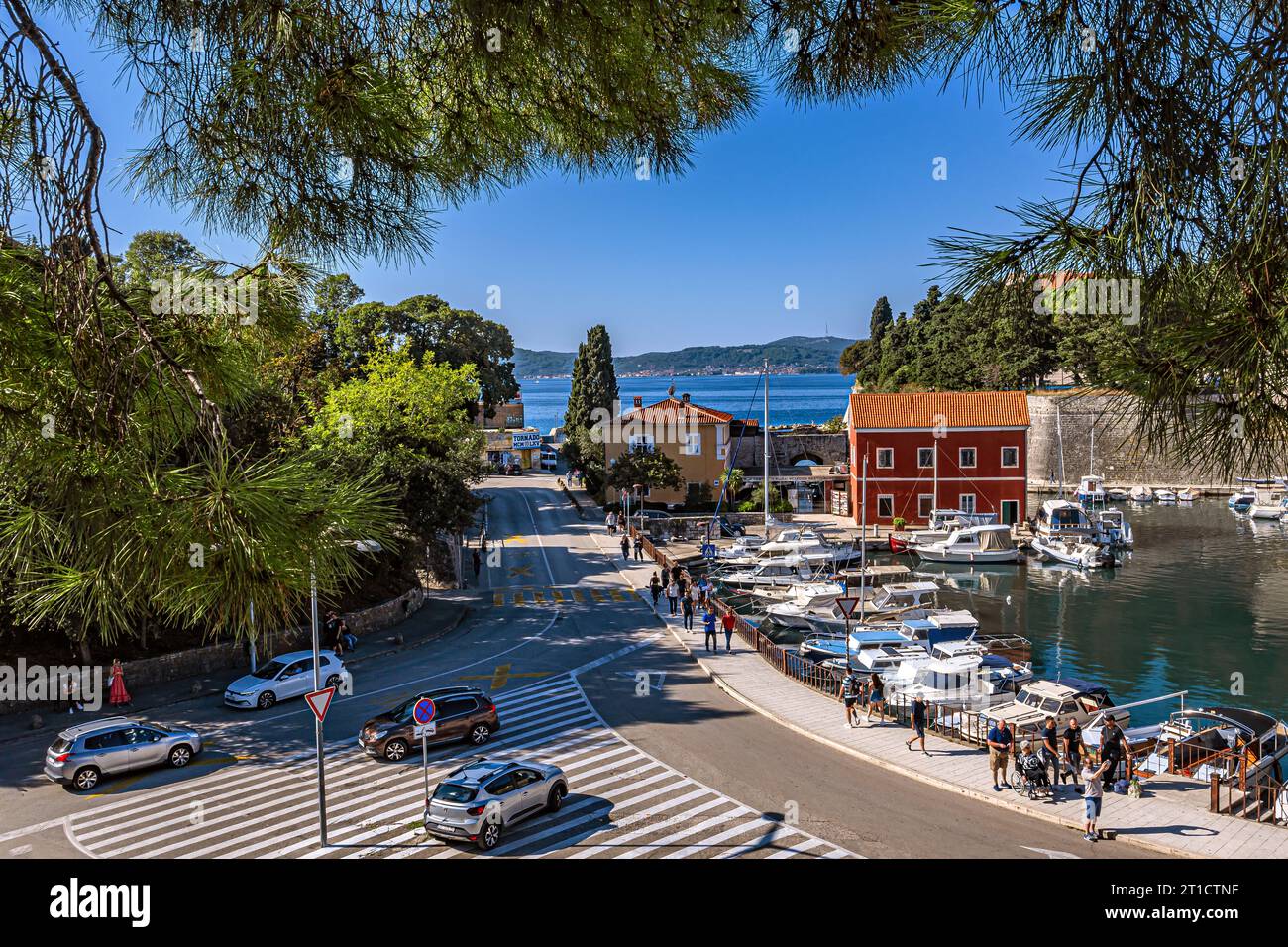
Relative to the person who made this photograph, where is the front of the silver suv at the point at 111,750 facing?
facing away from the viewer and to the right of the viewer

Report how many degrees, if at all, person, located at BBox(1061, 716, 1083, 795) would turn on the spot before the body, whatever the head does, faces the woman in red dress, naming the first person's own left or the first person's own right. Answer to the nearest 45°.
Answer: approximately 135° to the first person's own right

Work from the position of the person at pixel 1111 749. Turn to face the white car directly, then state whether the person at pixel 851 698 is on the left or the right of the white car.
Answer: right

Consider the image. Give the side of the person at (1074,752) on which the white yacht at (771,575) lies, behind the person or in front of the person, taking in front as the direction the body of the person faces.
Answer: behind

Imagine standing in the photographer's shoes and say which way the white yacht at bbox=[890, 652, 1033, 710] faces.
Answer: facing to the left of the viewer

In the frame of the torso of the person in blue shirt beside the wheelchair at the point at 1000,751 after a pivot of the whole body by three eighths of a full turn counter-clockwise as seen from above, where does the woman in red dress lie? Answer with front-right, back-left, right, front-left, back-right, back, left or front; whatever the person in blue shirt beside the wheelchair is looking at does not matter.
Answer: left

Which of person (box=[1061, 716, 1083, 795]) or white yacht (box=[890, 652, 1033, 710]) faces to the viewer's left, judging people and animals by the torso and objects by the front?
the white yacht
